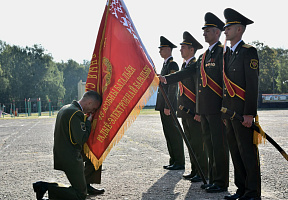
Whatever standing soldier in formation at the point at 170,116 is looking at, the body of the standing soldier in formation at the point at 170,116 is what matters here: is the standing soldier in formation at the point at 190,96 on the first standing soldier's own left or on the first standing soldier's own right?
on the first standing soldier's own left

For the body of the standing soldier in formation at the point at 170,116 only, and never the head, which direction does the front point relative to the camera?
to the viewer's left

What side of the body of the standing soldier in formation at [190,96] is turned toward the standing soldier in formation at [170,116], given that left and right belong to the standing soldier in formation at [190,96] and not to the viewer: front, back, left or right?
right

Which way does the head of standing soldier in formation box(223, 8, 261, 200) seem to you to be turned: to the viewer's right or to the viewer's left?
to the viewer's left

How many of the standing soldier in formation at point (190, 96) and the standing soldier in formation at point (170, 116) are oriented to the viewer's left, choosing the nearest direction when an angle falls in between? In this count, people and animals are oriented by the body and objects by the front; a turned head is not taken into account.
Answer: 2

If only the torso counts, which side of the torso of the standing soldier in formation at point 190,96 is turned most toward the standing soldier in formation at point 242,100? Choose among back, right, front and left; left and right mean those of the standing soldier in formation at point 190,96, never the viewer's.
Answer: left

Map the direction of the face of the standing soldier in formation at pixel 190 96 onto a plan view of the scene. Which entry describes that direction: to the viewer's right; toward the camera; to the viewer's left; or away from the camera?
to the viewer's left

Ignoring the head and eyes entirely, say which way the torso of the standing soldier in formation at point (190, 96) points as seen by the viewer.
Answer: to the viewer's left
